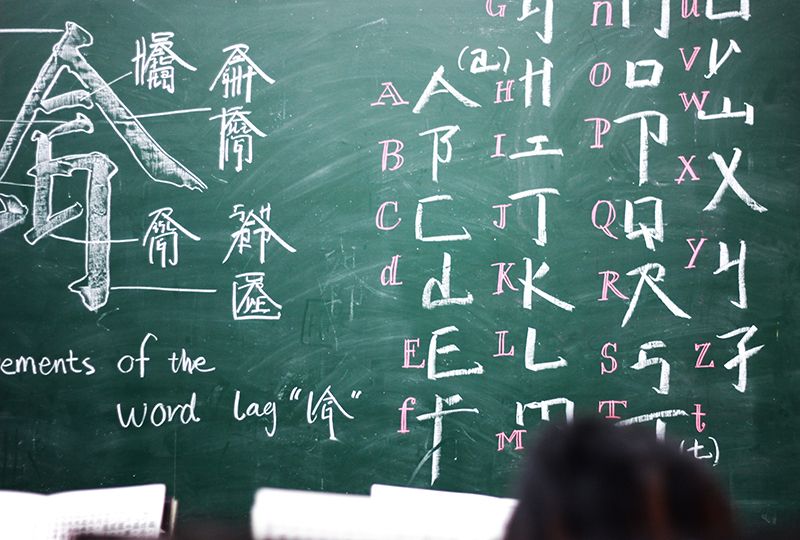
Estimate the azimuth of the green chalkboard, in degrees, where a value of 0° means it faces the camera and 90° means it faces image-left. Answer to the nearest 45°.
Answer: approximately 0°
